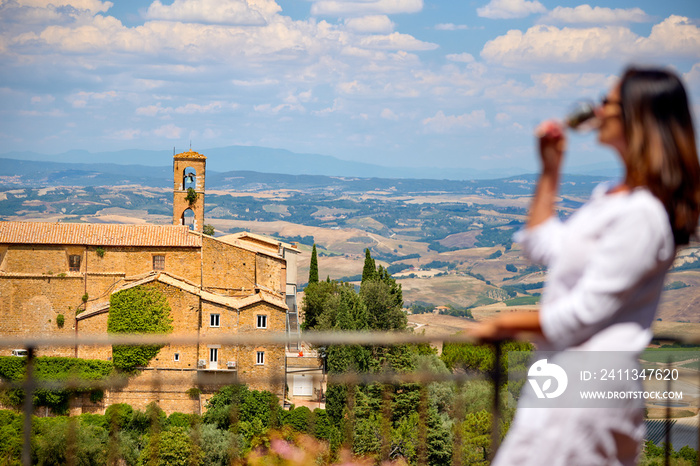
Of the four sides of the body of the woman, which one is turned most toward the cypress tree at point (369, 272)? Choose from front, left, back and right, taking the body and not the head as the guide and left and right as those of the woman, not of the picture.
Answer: right

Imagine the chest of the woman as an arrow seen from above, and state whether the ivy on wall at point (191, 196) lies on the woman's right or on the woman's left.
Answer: on the woman's right

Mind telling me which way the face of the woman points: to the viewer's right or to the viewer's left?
to the viewer's left

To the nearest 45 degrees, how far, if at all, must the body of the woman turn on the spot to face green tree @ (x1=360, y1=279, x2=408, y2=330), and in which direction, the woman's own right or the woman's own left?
approximately 90° to the woman's own right

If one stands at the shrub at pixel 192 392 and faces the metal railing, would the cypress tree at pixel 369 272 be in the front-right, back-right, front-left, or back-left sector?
back-left

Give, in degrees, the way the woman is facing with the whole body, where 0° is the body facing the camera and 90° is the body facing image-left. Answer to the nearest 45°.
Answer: approximately 90°
